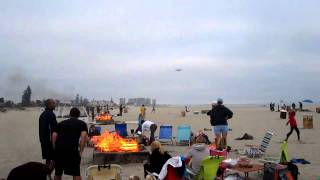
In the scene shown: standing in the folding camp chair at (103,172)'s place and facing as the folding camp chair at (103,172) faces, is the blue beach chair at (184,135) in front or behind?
in front

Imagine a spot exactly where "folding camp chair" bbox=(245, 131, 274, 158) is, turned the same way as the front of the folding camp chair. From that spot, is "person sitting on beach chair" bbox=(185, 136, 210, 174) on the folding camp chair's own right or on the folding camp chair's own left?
on the folding camp chair's own left

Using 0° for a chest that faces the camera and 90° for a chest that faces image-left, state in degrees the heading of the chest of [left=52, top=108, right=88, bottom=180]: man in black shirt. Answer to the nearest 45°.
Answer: approximately 225°

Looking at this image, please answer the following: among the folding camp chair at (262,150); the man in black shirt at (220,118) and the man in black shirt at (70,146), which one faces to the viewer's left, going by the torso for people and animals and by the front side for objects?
the folding camp chair

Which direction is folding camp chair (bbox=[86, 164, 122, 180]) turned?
away from the camera

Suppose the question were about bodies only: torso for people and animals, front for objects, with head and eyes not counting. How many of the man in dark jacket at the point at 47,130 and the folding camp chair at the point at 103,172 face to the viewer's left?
0

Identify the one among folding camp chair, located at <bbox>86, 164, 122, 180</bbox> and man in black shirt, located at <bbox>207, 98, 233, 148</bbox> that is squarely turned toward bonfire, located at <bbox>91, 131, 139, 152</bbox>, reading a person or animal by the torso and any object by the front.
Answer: the folding camp chair

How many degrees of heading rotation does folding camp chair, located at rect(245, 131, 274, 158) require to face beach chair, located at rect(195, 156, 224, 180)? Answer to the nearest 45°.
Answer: approximately 90° to its left

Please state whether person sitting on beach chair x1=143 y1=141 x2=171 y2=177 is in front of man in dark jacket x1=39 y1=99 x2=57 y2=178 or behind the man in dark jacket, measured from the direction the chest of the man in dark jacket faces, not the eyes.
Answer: in front
